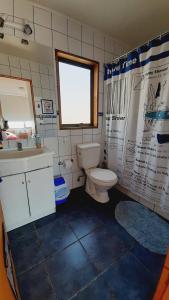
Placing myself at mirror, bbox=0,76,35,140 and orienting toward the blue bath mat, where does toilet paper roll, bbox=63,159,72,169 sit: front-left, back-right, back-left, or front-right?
front-left

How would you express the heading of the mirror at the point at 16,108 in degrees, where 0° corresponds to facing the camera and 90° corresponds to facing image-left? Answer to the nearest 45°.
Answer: approximately 315°

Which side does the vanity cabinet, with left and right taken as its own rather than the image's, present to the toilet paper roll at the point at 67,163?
left

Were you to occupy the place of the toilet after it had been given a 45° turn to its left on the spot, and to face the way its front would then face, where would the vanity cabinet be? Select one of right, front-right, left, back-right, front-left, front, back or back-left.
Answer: back-right

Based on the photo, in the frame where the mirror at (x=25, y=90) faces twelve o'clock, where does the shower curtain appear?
The shower curtain is roughly at 11 o'clock from the mirror.

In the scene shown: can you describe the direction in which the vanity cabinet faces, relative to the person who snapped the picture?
facing the viewer and to the right of the viewer

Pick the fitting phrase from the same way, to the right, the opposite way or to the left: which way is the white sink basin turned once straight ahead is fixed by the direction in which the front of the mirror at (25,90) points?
the same way
